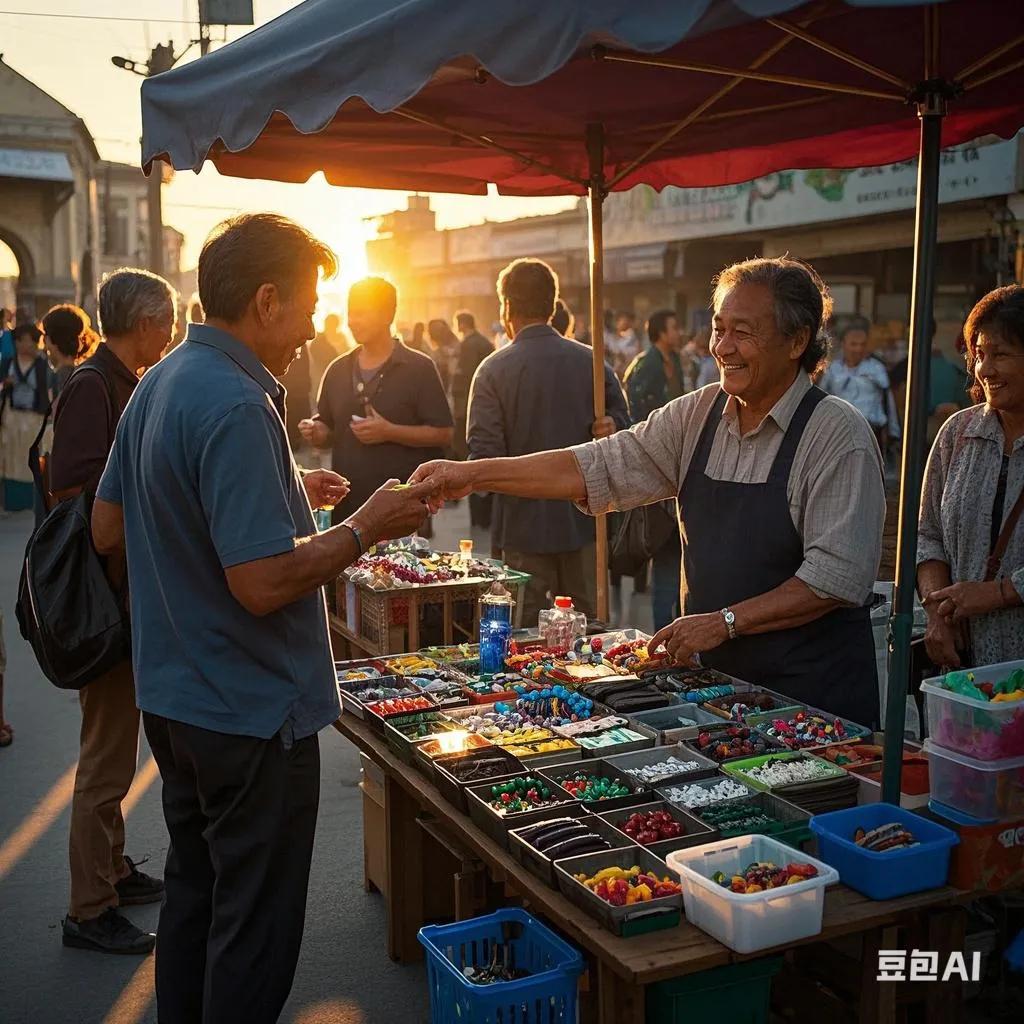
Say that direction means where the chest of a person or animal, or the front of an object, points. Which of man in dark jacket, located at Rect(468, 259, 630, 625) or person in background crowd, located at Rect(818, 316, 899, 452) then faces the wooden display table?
the person in background crowd

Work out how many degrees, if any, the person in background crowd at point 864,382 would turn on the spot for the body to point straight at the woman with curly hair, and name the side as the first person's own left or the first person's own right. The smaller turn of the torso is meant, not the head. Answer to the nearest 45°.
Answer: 0° — they already face them

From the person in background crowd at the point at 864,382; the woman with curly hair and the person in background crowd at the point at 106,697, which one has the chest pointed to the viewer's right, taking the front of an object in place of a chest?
the person in background crowd at the point at 106,697

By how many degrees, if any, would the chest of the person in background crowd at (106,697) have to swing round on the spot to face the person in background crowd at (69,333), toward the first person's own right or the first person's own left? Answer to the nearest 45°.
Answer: approximately 90° to the first person's own left

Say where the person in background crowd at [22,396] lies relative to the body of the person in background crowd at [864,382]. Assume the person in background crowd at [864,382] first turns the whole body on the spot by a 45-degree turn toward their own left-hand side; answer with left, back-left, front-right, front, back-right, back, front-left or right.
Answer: back-right

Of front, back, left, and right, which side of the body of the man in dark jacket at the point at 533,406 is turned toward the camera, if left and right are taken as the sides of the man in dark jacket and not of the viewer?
back

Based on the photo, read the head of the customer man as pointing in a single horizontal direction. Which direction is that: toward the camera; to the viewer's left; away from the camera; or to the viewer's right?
to the viewer's right

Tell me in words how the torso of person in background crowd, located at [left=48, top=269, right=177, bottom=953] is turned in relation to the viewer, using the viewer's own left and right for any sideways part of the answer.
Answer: facing to the right of the viewer

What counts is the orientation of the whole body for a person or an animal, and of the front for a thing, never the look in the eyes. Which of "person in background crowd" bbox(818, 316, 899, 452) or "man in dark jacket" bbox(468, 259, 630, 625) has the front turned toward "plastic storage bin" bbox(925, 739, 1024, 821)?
the person in background crowd

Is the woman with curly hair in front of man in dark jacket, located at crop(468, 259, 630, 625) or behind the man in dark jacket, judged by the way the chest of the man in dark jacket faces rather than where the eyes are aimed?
behind
